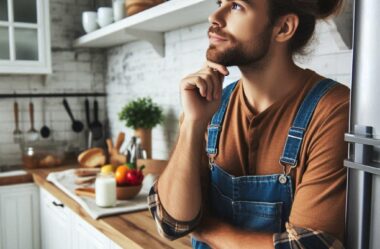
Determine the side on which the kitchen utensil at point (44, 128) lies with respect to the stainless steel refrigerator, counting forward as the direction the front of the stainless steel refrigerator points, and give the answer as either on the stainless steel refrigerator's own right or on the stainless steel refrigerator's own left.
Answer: on the stainless steel refrigerator's own right

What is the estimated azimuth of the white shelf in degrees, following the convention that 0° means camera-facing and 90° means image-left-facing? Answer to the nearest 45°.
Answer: approximately 45°

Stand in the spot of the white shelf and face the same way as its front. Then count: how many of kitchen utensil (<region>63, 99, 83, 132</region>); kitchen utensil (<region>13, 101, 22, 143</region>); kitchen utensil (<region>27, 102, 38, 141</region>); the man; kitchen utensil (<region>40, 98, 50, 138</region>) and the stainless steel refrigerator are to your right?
4

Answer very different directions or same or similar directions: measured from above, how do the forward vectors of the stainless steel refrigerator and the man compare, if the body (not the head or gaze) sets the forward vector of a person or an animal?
same or similar directions

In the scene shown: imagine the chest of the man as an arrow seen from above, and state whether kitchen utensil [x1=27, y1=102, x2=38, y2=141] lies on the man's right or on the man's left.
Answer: on the man's right

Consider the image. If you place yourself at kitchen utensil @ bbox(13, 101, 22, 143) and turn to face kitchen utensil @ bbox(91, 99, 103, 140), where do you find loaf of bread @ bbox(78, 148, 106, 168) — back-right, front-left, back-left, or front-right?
front-right

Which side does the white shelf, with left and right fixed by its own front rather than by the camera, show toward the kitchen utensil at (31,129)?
right

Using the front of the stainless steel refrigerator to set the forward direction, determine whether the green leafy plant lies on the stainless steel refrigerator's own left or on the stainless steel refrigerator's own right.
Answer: on the stainless steel refrigerator's own right

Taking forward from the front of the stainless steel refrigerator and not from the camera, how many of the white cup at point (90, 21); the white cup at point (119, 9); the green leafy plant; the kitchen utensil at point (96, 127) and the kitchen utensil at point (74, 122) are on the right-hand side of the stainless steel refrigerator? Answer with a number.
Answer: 5

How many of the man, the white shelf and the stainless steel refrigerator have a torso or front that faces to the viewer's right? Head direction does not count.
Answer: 0

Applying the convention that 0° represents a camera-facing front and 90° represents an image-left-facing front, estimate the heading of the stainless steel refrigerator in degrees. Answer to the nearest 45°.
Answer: approximately 45°

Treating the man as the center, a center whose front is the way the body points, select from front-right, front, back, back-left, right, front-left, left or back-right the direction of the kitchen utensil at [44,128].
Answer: right

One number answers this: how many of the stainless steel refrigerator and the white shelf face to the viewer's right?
0

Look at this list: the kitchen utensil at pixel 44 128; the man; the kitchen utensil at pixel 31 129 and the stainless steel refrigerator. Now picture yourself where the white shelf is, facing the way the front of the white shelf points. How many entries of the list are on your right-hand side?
2

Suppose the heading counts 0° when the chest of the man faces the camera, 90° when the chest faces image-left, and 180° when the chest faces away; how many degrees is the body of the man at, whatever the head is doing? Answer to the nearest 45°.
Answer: approximately 45°
